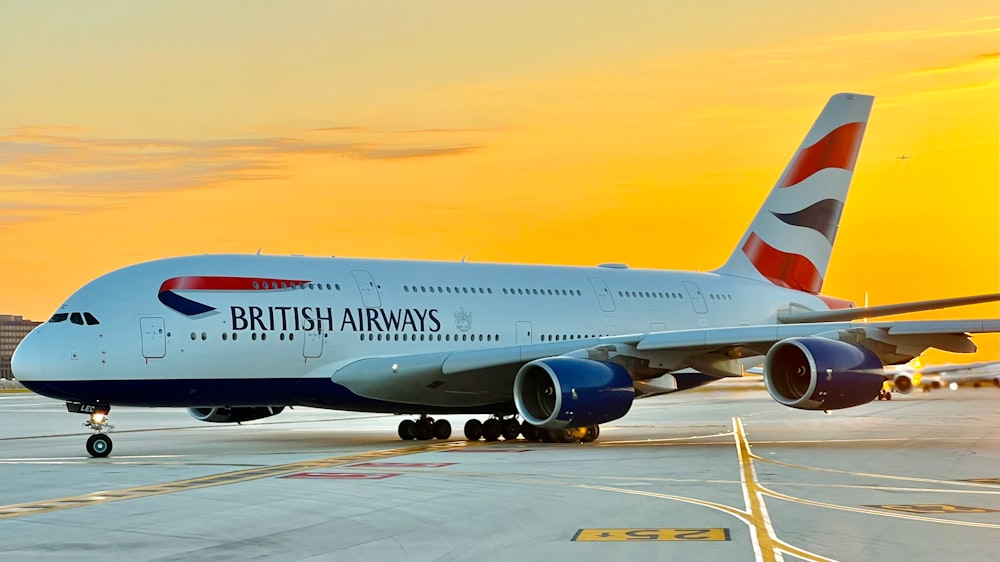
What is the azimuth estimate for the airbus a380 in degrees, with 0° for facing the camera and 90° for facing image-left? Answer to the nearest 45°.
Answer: approximately 45°
